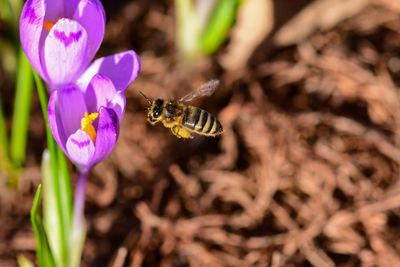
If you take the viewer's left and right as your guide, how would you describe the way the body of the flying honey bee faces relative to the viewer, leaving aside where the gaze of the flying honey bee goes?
facing to the left of the viewer
